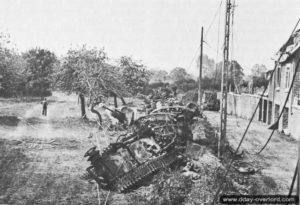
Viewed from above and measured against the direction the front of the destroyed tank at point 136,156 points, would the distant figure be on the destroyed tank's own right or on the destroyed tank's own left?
on the destroyed tank's own right

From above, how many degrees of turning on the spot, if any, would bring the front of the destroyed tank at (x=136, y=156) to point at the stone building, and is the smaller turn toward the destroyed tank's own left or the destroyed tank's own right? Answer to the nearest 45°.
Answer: approximately 180°

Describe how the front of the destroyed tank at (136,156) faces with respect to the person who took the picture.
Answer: facing the viewer and to the left of the viewer

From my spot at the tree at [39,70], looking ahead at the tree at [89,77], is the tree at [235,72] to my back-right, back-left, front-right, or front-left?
front-left

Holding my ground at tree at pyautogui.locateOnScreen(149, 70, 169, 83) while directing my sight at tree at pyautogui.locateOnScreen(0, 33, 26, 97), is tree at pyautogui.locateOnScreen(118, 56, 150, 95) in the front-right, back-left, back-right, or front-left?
front-left

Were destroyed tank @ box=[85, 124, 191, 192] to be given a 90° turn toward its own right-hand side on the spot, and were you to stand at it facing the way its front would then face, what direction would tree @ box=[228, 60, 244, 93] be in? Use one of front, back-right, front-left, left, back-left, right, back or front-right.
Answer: right

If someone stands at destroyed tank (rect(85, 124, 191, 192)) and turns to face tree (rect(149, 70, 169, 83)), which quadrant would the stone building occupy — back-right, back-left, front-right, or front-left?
front-right

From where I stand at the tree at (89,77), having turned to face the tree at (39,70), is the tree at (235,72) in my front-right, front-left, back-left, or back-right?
front-right
